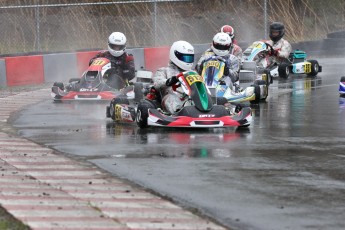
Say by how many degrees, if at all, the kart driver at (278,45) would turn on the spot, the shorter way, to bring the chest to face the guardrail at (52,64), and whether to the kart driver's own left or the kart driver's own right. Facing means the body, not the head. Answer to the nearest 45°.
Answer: approximately 45° to the kart driver's own right

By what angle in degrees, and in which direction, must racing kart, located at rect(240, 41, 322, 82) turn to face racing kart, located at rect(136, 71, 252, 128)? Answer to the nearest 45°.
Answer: approximately 45° to its left

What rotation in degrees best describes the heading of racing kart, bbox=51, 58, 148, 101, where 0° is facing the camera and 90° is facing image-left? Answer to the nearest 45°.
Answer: approximately 45°

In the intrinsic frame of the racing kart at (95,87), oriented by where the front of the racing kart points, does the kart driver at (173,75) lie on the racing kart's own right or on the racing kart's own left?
on the racing kart's own left

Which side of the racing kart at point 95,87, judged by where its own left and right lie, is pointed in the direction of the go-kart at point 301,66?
back

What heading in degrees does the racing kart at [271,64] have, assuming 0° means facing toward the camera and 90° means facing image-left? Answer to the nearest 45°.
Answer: approximately 45°

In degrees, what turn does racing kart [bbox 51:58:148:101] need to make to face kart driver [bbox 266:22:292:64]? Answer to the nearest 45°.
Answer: approximately 180°

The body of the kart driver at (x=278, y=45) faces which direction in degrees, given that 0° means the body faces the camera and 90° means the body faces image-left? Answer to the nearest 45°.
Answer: approximately 45°
